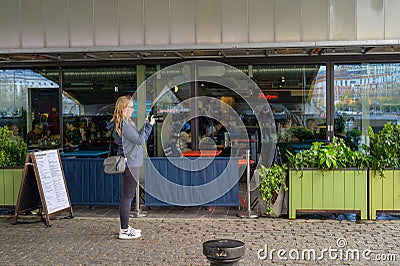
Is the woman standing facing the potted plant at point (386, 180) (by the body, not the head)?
yes

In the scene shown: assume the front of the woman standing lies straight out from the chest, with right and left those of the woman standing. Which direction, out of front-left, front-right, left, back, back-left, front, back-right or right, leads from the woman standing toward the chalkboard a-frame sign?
back-left

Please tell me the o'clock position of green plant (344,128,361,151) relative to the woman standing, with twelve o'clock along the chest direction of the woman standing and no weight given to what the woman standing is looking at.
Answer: The green plant is roughly at 11 o'clock from the woman standing.

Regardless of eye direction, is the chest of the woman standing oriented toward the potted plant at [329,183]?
yes

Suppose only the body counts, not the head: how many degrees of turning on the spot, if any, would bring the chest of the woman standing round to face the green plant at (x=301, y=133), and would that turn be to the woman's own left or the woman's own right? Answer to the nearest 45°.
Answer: approximately 45° to the woman's own left

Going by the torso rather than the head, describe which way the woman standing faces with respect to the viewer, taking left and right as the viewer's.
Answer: facing to the right of the viewer

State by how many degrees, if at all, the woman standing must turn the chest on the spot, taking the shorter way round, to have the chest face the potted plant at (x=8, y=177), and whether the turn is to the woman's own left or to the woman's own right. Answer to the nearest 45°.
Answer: approximately 135° to the woman's own left

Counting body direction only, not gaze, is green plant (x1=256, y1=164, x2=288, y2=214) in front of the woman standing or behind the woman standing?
in front

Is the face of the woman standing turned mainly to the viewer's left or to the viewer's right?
to the viewer's right

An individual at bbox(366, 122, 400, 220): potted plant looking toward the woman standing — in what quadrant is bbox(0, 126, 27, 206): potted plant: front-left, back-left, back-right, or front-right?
front-right
